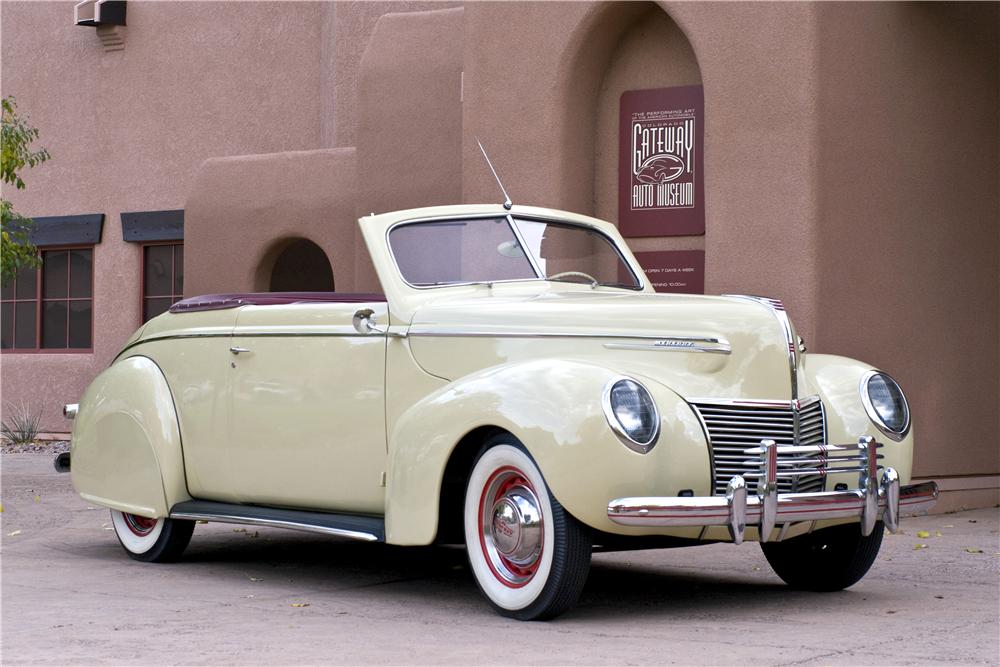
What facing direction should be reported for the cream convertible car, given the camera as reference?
facing the viewer and to the right of the viewer

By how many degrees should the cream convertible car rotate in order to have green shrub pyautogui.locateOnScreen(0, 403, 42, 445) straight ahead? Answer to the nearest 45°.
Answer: approximately 180°
